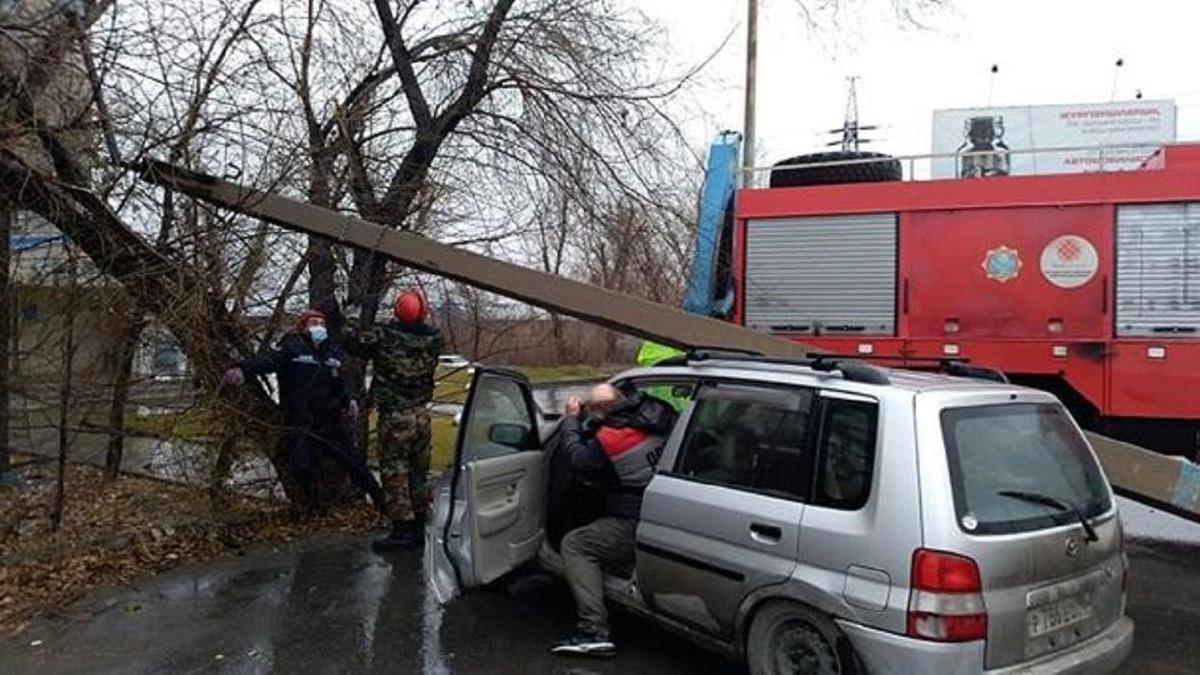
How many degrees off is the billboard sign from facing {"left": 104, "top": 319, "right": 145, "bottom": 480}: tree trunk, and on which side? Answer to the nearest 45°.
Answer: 0° — it already faces it

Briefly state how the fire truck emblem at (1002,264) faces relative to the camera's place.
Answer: facing the viewer

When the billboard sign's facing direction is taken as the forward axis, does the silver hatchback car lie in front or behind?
in front

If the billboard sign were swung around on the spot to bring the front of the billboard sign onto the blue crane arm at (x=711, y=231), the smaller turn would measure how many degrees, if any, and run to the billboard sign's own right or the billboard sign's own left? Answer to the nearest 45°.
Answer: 0° — it already faces it

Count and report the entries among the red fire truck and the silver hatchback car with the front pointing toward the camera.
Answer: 0

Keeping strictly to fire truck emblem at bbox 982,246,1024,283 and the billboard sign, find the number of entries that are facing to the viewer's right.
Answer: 0

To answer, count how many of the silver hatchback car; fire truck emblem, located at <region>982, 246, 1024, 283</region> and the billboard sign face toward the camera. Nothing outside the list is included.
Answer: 2

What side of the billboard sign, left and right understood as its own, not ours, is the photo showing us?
front

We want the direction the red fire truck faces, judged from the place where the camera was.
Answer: facing to the right of the viewer

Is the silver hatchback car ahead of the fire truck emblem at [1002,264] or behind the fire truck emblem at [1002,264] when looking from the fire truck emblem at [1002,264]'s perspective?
ahead

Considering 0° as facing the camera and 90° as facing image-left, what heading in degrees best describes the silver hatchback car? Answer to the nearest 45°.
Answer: approximately 135°

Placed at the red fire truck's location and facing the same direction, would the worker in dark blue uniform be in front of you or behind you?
behind
